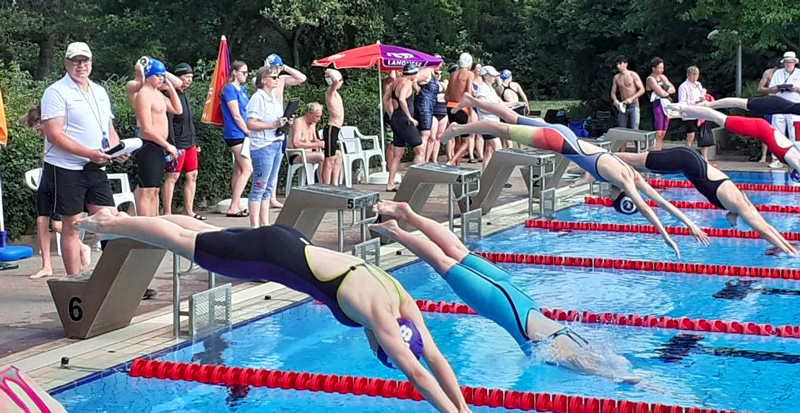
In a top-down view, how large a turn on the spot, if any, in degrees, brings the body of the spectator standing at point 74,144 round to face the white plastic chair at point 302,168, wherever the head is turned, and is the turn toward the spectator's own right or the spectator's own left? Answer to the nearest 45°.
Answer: approximately 90° to the spectator's own left

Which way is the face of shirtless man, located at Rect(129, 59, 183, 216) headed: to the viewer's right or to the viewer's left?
to the viewer's right

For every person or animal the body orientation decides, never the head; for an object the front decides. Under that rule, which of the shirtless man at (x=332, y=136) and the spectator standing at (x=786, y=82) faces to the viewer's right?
the shirtless man

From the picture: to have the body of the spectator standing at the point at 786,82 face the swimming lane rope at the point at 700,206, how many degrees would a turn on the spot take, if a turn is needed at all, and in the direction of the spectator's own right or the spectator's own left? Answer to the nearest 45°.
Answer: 0° — they already face it

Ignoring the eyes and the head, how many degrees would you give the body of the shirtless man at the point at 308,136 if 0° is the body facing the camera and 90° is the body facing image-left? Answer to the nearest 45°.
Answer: approximately 315°

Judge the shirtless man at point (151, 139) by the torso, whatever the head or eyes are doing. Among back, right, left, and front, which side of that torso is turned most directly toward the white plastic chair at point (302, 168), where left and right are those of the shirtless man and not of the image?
left

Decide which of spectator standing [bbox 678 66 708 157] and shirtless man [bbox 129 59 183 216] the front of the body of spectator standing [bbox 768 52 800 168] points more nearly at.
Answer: the shirtless man

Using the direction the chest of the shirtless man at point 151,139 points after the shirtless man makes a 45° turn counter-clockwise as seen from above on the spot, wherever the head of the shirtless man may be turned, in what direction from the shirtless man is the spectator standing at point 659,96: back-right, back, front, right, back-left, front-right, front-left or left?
front-left
